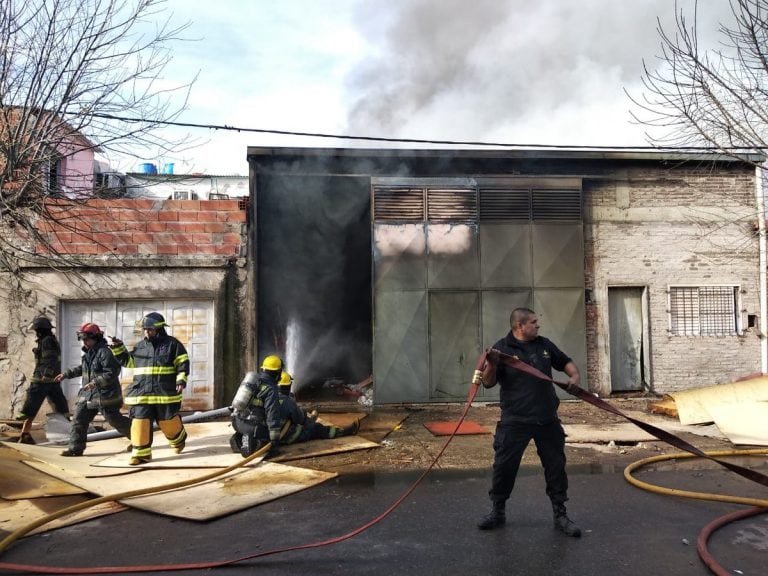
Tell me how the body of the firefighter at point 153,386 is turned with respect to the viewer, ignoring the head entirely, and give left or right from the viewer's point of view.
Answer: facing the viewer and to the left of the viewer

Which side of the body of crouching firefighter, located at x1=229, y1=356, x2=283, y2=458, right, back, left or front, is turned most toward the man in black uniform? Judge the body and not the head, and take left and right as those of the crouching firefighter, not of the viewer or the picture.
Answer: right

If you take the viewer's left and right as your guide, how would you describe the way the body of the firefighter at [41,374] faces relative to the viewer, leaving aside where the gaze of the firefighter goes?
facing to the left of the viewer

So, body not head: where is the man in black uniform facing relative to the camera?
toward the camera

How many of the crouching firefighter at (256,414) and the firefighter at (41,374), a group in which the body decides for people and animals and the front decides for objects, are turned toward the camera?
0

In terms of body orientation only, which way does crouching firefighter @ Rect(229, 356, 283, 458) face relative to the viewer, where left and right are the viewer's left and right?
facing away from the viewer and to the right of the viewer

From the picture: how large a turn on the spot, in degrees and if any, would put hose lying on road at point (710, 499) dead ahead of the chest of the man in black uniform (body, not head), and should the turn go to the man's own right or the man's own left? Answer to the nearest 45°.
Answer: approximately 135° to the man's own left

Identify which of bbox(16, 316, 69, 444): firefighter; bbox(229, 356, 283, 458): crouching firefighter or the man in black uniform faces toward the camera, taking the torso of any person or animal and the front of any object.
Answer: the man in black uniform
